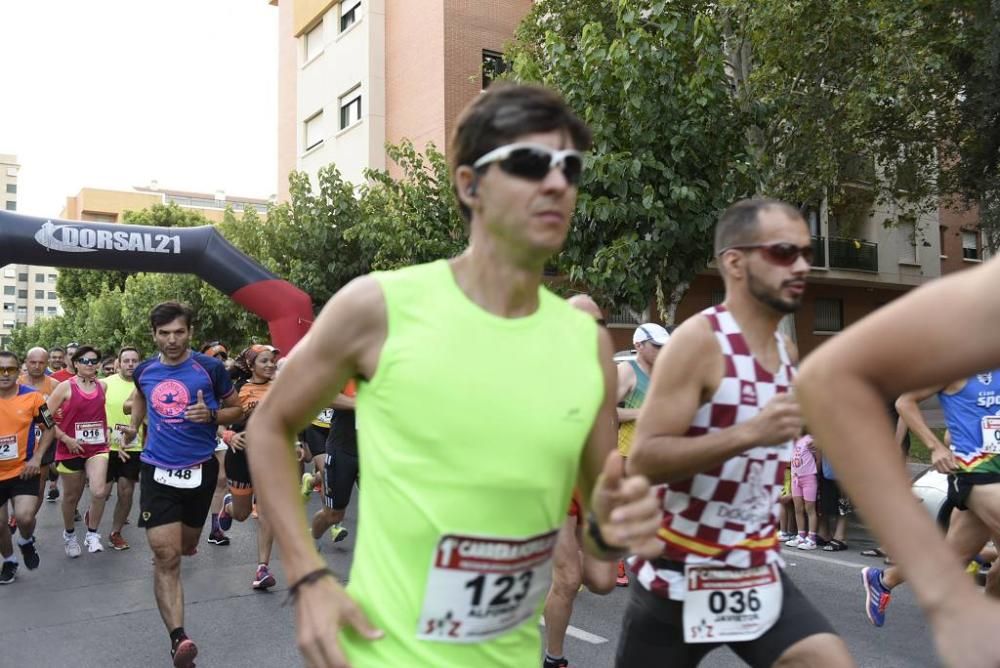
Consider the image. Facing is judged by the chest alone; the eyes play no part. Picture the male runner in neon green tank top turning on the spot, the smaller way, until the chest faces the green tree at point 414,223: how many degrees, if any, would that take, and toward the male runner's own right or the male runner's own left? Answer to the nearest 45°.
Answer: approximately 135° to the male runner's own left

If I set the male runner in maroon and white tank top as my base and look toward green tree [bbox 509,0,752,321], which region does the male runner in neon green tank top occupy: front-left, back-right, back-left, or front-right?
back-left

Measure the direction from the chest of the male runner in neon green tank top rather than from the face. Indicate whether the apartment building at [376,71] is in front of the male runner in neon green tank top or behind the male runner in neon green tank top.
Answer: behind

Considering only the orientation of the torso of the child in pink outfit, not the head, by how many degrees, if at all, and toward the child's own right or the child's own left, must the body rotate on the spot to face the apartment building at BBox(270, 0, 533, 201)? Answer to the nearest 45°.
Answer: approximately 90° to the child's own right

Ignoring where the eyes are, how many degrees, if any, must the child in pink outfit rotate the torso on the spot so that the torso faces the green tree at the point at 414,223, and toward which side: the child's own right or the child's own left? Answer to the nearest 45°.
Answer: approximately 90° to the child's own right

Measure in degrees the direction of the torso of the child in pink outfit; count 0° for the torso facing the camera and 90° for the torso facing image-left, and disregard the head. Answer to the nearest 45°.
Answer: approximately 45°

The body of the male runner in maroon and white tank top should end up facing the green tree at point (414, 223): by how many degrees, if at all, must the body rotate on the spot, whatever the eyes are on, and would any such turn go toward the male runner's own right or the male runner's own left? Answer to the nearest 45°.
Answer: approximately 180°

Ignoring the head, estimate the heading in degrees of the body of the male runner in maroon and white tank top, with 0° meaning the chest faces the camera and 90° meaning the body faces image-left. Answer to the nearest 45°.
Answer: approximately 315°
